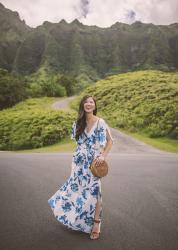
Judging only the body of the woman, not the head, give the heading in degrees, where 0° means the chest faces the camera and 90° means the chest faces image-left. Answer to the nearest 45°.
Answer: approximately 0°
